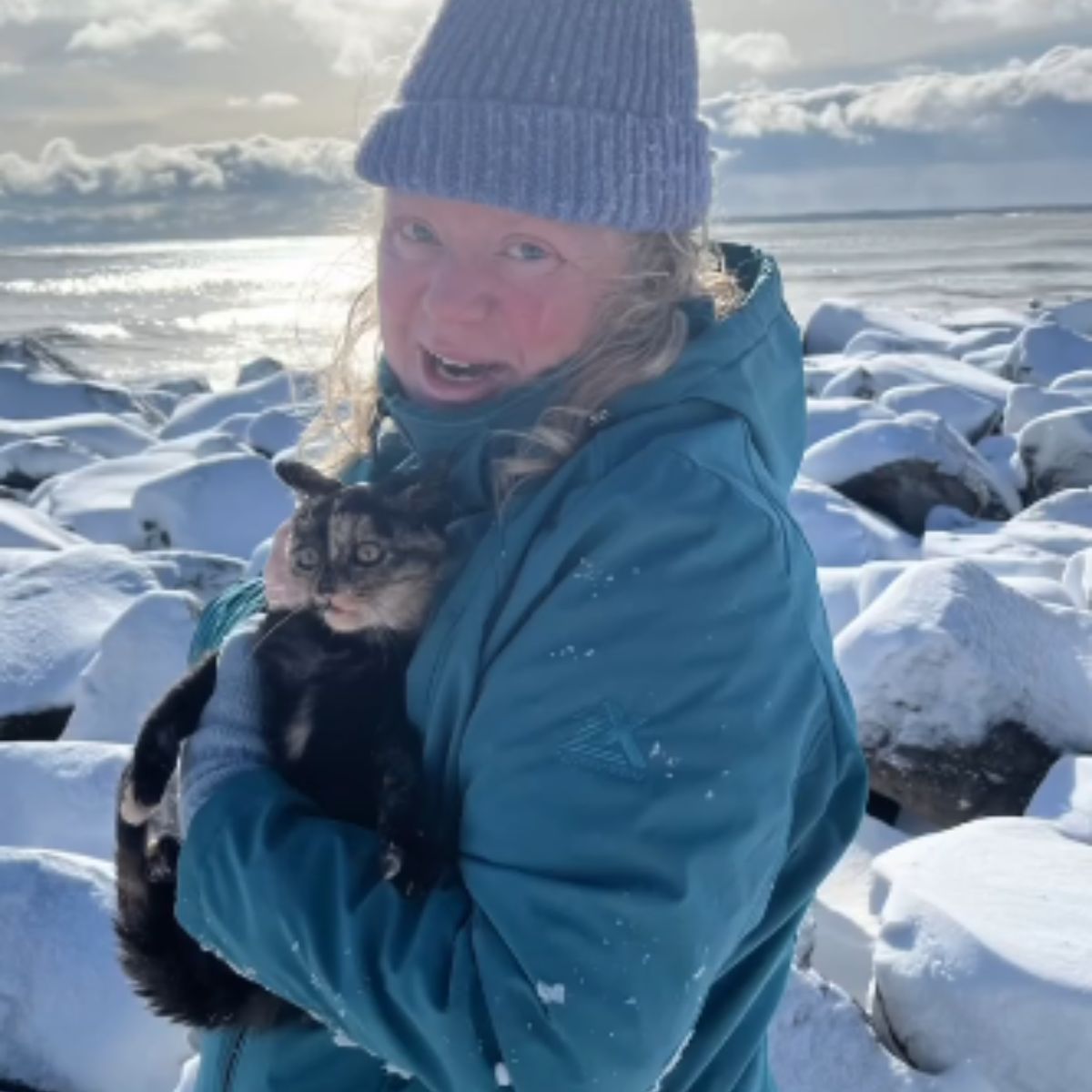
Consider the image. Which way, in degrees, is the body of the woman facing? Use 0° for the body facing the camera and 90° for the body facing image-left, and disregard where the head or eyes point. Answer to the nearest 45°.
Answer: approximately 45°

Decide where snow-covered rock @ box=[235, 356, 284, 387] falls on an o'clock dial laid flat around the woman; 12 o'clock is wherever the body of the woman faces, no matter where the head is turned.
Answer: The snow-covered rock is roughly at 4 o'clock from the woman.

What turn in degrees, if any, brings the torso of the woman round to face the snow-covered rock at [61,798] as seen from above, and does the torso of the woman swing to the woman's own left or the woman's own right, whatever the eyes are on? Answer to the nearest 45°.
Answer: approximately 90° to the woman's own right

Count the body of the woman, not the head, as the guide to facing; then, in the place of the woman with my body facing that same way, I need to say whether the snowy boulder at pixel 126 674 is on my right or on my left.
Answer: on my right

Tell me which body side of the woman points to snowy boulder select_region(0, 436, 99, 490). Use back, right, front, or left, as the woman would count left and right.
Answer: right

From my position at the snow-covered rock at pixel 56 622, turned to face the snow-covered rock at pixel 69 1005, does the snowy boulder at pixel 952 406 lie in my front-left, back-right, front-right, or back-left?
back-left

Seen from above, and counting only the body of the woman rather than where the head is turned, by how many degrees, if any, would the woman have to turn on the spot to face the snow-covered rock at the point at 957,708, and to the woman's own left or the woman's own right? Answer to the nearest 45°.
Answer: approximately 180°

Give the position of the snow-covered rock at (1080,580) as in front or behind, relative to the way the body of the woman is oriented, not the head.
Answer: behind

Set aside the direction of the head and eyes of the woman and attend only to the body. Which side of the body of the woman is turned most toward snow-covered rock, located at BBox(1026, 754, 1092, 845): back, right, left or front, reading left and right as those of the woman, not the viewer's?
back
